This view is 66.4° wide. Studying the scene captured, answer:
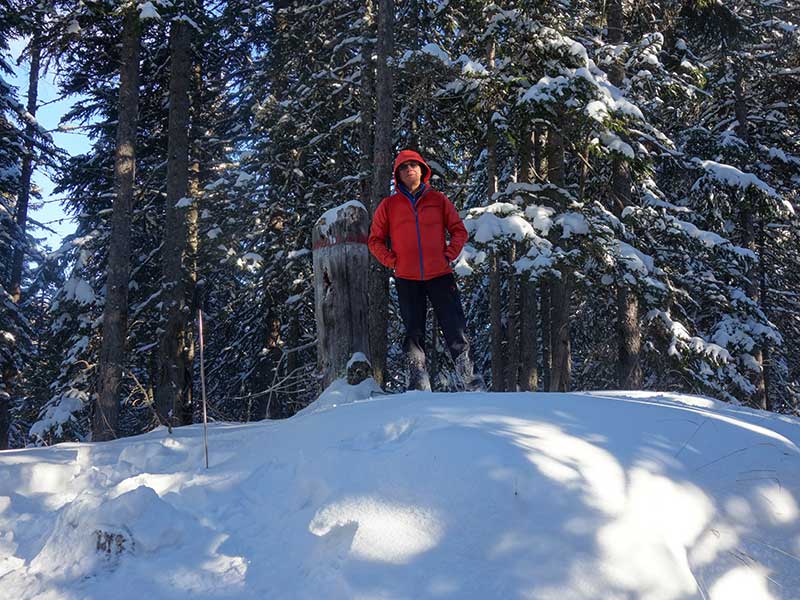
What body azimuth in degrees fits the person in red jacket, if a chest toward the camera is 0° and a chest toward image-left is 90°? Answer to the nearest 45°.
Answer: approximately 0°

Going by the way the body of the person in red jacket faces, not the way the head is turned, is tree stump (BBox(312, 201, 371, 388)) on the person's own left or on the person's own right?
on the person's own right
